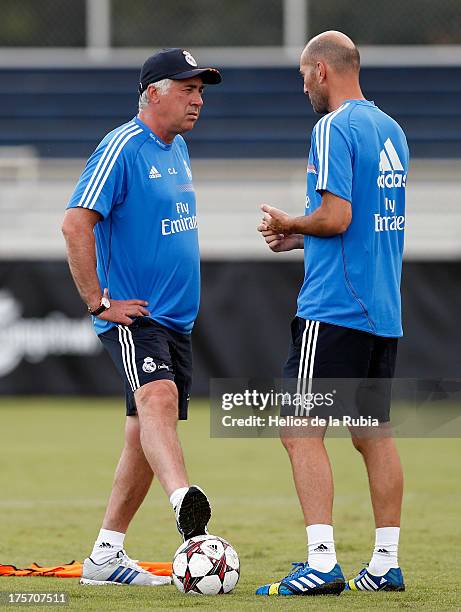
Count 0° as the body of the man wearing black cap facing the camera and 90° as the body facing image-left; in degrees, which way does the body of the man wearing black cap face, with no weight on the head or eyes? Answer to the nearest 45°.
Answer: approximately 315°

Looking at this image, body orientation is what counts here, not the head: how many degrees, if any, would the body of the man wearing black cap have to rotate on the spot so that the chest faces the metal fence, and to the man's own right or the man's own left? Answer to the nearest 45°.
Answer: approximately 135° to the man's own left

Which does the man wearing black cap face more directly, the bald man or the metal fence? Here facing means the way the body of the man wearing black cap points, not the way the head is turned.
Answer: the bald man
